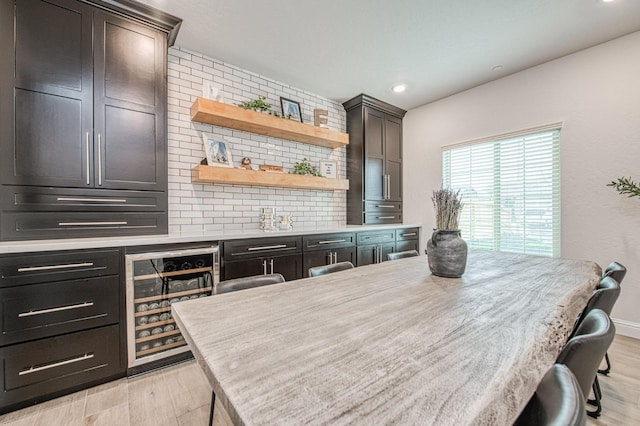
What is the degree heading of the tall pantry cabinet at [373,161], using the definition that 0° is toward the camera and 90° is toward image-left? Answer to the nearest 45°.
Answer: approximately 315°

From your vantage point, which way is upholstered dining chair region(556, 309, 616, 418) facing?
to the viewer's left

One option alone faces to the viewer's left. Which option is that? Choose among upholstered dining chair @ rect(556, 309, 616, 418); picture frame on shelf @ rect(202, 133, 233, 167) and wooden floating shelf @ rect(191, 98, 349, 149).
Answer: the upholstered dining chair

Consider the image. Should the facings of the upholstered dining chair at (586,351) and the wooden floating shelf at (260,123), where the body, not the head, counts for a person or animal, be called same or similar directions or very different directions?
very different directions

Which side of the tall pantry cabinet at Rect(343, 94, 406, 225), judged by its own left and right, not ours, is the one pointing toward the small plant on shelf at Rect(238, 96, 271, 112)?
right

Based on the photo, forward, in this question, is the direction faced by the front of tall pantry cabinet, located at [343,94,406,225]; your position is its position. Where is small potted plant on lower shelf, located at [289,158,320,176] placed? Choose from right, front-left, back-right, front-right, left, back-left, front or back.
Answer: right
